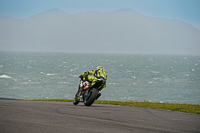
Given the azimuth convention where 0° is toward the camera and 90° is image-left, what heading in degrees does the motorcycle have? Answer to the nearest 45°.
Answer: approximately 135°
